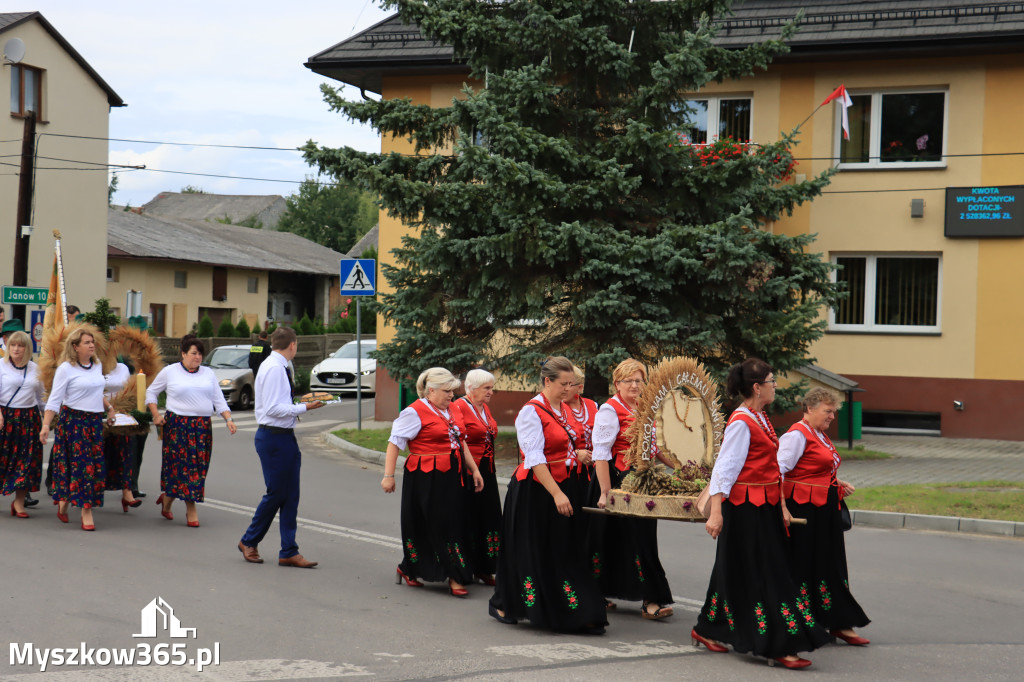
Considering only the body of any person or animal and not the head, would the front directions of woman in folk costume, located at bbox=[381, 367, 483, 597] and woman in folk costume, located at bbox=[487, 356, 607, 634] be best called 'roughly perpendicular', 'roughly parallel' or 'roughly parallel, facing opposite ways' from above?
roughly parallel

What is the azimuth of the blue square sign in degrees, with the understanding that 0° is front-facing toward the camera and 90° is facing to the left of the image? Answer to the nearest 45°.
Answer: approximately 0°

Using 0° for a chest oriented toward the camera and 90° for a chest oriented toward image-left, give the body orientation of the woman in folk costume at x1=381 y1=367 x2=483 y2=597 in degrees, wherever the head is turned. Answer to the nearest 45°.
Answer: approximately 315°

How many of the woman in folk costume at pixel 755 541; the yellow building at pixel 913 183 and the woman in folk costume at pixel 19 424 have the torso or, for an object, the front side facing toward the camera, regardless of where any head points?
2

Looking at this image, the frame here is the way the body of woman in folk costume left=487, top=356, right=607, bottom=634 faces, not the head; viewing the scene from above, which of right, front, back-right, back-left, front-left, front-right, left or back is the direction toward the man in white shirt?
back

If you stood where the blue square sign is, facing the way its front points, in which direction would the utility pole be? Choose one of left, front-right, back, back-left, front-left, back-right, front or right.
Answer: back-right

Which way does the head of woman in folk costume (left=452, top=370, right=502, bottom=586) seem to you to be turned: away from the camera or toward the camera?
toward the camera

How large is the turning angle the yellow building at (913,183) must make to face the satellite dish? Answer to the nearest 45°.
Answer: approximately 90° to its right

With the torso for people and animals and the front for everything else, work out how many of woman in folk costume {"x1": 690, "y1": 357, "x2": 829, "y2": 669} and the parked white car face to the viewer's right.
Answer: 1

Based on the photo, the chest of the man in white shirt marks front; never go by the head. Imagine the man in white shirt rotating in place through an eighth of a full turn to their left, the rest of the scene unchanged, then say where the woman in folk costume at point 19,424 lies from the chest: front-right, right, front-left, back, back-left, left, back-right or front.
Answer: left

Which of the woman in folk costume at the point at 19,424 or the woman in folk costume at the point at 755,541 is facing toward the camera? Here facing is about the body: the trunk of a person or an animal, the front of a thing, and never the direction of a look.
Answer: the woman in folk costume at the point at 19,424

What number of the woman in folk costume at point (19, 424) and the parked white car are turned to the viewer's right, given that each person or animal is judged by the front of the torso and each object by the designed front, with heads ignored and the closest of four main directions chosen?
0

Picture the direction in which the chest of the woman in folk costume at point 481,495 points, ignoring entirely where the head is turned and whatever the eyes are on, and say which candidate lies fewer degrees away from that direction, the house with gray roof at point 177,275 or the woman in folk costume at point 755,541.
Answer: the woman in folk costume

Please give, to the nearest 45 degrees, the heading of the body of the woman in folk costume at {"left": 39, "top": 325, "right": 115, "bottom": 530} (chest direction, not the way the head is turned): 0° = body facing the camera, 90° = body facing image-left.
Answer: approximately 315°

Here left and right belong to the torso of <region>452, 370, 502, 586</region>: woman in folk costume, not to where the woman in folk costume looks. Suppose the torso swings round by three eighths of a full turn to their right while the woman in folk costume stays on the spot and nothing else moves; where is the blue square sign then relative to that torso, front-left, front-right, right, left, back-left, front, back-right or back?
right

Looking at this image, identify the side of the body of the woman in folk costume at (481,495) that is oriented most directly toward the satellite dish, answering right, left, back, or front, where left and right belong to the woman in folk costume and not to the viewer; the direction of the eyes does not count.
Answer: back

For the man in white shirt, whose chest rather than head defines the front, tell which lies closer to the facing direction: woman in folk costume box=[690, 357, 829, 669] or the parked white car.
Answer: the woman in folk costume
